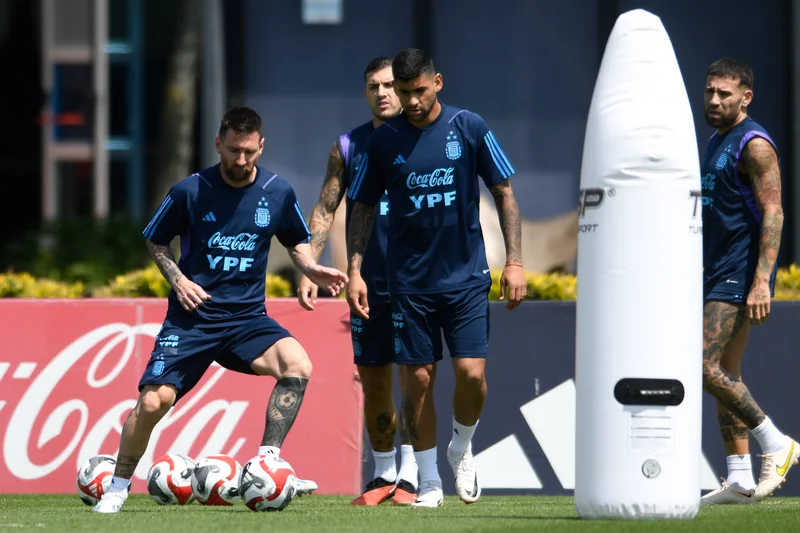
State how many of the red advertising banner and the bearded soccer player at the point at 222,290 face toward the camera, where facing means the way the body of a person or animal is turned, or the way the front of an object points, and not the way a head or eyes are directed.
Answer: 2

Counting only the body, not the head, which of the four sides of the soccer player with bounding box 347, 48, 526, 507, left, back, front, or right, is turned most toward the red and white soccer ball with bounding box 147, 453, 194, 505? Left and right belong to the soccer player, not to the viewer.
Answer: right

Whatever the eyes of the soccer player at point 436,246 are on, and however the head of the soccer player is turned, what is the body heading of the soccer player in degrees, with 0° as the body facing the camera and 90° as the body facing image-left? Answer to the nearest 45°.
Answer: approximately 0°

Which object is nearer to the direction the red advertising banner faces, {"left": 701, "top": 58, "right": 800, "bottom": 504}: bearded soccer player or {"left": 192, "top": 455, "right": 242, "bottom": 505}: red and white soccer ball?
the red and white soccer ball

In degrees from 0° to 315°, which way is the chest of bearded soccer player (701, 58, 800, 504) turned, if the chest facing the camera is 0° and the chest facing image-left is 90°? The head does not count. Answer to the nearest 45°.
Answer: approximately 45°

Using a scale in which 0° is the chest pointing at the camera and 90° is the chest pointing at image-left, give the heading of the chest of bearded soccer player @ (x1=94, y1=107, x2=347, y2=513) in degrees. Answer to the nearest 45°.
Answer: approximately 0°

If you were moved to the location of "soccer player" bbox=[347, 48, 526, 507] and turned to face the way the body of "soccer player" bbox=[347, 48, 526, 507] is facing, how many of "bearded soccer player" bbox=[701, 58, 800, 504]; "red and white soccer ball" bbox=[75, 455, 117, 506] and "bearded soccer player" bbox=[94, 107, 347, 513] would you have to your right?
2
